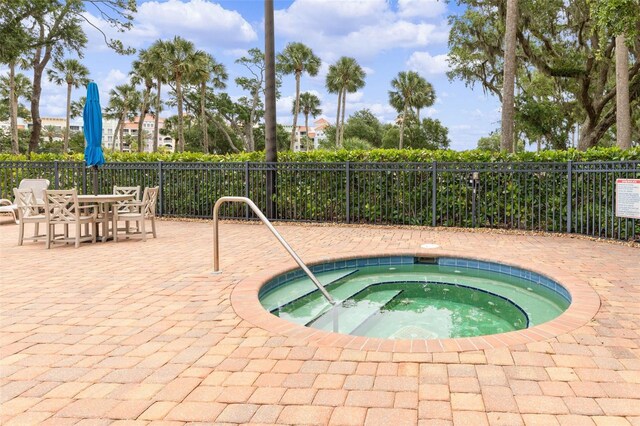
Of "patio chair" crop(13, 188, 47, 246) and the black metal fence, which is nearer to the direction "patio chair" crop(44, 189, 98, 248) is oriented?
the black metal fence

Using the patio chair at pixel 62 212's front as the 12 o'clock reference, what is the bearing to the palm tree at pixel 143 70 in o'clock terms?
The palm tree is roughly at 11 o'clock from the patio chair.

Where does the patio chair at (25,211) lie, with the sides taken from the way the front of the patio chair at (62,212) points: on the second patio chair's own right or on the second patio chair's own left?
on the second patio chair's own left

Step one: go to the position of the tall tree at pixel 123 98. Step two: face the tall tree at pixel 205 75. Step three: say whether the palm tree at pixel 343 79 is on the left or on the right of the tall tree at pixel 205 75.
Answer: left

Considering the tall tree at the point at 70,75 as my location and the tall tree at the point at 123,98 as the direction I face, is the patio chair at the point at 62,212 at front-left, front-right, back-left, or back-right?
back-right

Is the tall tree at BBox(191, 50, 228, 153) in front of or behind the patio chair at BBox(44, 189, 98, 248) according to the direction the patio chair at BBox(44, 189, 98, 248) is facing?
in front

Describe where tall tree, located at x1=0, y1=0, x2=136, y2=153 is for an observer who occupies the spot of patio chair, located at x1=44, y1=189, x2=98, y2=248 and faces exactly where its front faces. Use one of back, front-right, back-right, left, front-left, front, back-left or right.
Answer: front-left

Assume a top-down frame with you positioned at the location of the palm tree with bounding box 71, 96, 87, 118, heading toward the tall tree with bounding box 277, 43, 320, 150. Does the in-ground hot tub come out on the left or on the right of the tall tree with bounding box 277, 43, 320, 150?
right

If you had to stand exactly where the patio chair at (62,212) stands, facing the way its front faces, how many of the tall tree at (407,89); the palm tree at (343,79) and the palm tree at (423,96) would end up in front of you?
3

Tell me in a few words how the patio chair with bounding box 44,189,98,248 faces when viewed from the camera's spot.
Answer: facing away from the viewer and to the right of the viewer

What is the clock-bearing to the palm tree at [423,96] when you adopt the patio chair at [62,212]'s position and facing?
The palm tree is roughly at 12 o'clock from the patio chair.

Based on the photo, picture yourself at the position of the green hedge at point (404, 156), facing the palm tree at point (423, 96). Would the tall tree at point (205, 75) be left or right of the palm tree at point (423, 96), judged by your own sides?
left

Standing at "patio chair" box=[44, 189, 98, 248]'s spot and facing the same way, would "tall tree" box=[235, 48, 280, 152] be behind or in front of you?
in front
